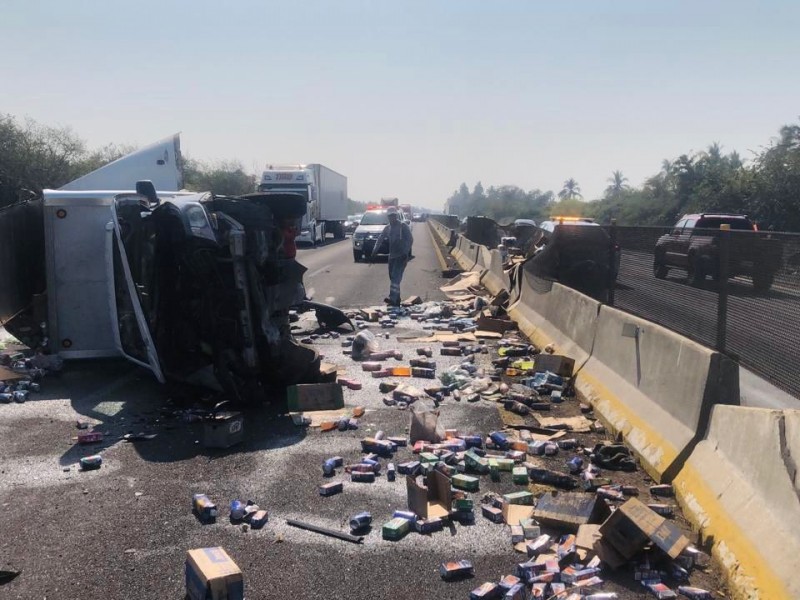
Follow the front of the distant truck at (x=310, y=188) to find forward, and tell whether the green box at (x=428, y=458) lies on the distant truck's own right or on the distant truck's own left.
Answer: on the distant truck's own left

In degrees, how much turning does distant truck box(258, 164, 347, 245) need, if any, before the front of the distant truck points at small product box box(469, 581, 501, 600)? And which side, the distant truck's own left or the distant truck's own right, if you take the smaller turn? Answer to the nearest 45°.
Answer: approximately 45° to the distant truck's own left

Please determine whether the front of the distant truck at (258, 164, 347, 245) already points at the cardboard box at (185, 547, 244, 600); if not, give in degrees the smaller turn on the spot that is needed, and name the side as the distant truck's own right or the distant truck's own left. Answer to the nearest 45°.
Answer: approximately 45° to the distant truck's own left

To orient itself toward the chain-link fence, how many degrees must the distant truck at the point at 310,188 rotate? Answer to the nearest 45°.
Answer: approximately 45° to its left

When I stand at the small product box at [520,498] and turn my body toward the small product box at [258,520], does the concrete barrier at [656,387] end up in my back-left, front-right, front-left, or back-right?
back-right

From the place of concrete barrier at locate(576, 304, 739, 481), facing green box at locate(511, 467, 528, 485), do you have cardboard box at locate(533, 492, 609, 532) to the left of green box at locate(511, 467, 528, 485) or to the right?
left

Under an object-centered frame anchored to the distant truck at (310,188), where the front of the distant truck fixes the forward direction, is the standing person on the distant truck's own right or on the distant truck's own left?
on the distant truck's own left

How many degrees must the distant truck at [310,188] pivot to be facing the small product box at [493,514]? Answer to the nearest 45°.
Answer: approximately 45° to its left

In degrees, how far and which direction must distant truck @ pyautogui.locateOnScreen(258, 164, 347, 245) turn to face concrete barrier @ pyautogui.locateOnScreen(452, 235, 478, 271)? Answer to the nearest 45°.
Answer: approximately 45° to its left

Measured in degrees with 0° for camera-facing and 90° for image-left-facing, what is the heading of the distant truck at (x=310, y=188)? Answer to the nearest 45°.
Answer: approximately 45°

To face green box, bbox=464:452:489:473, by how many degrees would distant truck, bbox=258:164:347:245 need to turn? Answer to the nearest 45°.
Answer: approximately 45° to its left
